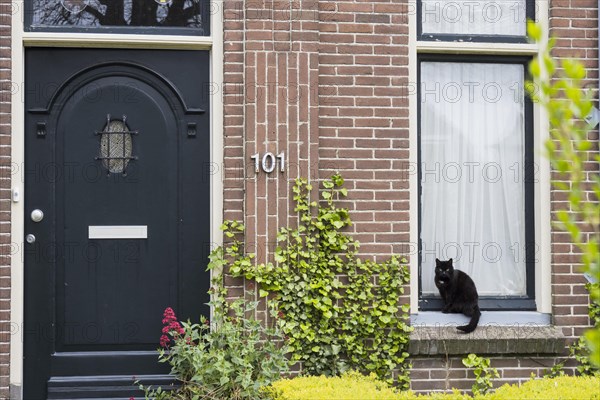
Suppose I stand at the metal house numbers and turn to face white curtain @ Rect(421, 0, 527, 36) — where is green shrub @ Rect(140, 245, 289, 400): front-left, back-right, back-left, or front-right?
back-right

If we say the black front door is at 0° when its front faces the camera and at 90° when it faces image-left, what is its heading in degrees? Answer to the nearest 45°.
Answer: approximately 0°

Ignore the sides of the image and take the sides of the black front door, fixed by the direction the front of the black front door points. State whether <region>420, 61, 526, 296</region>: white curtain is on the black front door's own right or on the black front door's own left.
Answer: on the black front door's own left

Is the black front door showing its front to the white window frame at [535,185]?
no

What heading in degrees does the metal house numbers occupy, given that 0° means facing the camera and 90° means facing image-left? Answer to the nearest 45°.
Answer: approximately 0°

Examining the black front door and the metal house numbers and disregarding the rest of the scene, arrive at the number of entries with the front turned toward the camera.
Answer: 2

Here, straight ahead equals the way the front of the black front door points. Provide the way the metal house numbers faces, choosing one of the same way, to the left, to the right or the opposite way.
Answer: the same way

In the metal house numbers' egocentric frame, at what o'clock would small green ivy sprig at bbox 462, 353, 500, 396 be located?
The small green ivy sprig is roughly at 9 o'clock from the metal house numbers.

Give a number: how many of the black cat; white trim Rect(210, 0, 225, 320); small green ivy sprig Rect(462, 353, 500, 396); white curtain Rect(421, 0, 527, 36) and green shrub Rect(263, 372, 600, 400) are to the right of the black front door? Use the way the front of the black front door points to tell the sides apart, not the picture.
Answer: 0

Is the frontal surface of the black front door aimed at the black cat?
no

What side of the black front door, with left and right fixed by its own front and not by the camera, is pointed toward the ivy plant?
left

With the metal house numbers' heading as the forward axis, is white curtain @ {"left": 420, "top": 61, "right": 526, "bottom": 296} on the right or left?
on its left

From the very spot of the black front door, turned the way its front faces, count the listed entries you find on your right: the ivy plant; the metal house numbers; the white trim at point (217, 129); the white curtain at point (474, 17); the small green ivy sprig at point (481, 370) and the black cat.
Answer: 0

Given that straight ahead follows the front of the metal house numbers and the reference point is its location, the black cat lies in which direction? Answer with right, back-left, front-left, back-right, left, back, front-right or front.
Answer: left
